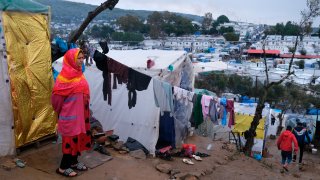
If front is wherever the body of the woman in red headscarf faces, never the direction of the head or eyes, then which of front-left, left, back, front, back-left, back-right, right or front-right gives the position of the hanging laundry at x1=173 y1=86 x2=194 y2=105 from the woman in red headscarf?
front-left

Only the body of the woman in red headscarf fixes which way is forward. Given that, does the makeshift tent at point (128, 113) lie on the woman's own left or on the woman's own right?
on the woman's own left

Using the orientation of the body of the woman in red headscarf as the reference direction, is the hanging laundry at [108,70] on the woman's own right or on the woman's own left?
on the woman's own left

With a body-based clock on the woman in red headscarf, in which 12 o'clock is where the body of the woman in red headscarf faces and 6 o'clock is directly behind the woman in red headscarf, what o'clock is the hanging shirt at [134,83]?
The hanging shirt is roughly at 10 o'clock from the woman in red headscarf.

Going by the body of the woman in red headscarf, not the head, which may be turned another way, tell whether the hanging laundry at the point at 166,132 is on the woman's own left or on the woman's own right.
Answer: on the woman's own left

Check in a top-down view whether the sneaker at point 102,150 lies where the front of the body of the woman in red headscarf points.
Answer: no

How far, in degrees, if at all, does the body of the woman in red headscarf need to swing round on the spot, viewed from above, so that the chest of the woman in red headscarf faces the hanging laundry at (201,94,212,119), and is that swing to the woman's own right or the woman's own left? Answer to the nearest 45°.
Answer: approximately 45° to the woman's own left

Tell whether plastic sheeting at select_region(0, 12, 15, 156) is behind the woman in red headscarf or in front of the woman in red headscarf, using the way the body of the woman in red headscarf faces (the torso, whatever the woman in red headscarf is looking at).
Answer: behind

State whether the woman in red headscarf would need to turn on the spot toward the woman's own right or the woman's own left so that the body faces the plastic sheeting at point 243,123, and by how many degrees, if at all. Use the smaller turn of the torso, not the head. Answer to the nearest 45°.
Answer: approximately 45° to the woman's own left

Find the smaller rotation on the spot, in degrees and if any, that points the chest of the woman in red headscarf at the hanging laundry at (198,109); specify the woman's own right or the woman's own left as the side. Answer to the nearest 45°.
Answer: approximately 45° to the woman's own left
